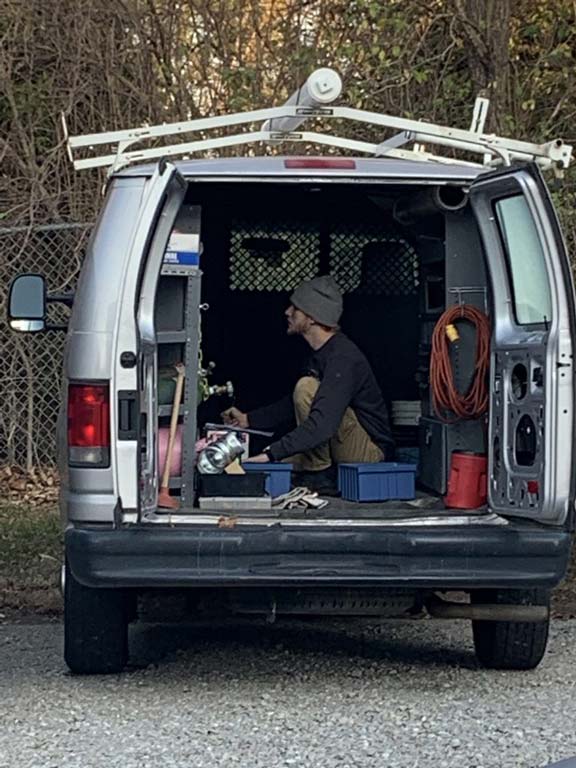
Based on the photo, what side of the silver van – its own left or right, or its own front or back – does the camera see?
back

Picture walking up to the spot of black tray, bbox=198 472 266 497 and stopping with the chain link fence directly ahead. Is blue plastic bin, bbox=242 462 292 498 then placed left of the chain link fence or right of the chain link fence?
right

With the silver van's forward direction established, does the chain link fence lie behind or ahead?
ahead
